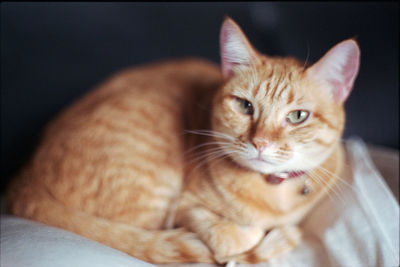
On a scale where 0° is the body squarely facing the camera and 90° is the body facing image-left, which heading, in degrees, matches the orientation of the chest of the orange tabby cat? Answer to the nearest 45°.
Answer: approximately 315°
